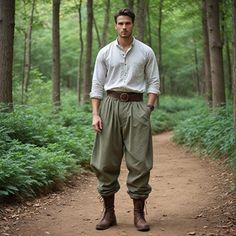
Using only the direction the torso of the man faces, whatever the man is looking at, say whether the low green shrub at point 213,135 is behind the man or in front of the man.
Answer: behind

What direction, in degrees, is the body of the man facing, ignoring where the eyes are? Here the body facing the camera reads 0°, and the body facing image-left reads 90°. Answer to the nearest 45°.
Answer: approximately 0°
